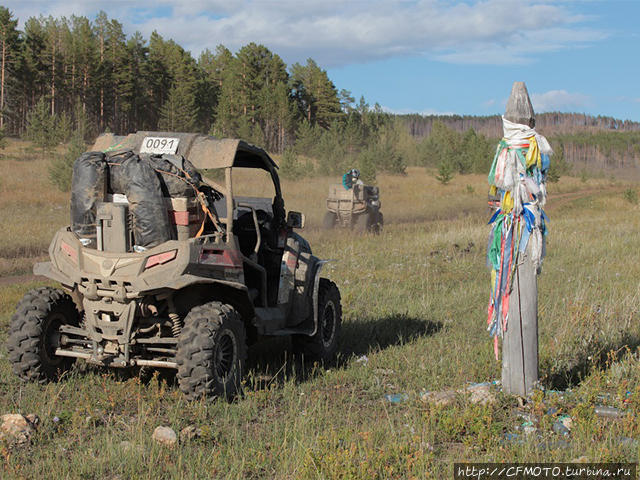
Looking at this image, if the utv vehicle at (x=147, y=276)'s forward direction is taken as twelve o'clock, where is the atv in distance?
The atv in distance is roughly at 11 o'clock from the utv vehicle.

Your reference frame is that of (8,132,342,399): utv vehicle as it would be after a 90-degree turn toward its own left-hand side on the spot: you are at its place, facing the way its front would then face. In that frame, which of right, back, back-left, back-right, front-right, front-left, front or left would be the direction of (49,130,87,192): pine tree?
front-right

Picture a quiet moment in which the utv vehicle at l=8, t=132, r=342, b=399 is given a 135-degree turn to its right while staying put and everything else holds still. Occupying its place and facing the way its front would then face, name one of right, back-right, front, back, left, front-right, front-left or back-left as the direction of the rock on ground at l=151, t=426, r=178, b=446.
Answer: front

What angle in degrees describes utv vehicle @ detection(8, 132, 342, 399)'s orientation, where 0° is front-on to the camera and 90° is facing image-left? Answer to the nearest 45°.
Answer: approximately 225°

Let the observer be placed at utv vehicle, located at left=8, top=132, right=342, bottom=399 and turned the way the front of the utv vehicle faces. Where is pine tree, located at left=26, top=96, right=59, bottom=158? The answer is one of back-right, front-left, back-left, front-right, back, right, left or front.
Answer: front-left

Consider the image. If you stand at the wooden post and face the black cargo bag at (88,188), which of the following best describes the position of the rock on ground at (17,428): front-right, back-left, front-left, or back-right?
front-left

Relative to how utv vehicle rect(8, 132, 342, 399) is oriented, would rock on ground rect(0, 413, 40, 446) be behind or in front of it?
behind

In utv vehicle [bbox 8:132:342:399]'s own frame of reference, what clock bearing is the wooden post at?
The wooden post is roughly at 2 o'clock from the utv vehicle.
